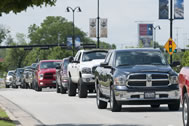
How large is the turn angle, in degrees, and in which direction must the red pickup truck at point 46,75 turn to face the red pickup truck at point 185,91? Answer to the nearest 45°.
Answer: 0° — it already faces it

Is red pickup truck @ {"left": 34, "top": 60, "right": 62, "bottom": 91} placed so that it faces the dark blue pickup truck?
yes

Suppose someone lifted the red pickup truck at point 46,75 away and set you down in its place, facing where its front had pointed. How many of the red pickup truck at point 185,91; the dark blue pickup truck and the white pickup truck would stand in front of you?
3

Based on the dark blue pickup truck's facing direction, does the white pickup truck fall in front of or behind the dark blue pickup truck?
behind

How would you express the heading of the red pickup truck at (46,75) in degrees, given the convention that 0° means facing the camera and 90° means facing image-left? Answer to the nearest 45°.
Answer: approximately 0°

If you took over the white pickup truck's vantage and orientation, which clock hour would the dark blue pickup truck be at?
The dark blue pickup truck is roughly at 1 o'clock from the white pickup truck.

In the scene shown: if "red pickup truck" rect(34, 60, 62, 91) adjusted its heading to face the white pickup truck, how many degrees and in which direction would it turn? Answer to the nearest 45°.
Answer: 0° — it already faces it

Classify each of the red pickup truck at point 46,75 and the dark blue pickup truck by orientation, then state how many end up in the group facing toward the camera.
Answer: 2

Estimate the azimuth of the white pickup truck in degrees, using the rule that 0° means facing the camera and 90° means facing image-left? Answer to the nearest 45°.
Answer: approximately 315°

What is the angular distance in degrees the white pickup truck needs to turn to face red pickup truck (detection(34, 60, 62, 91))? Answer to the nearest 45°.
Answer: approximately 135° to its left

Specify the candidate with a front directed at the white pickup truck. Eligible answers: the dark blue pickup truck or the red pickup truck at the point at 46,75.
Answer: the red pickup truck
